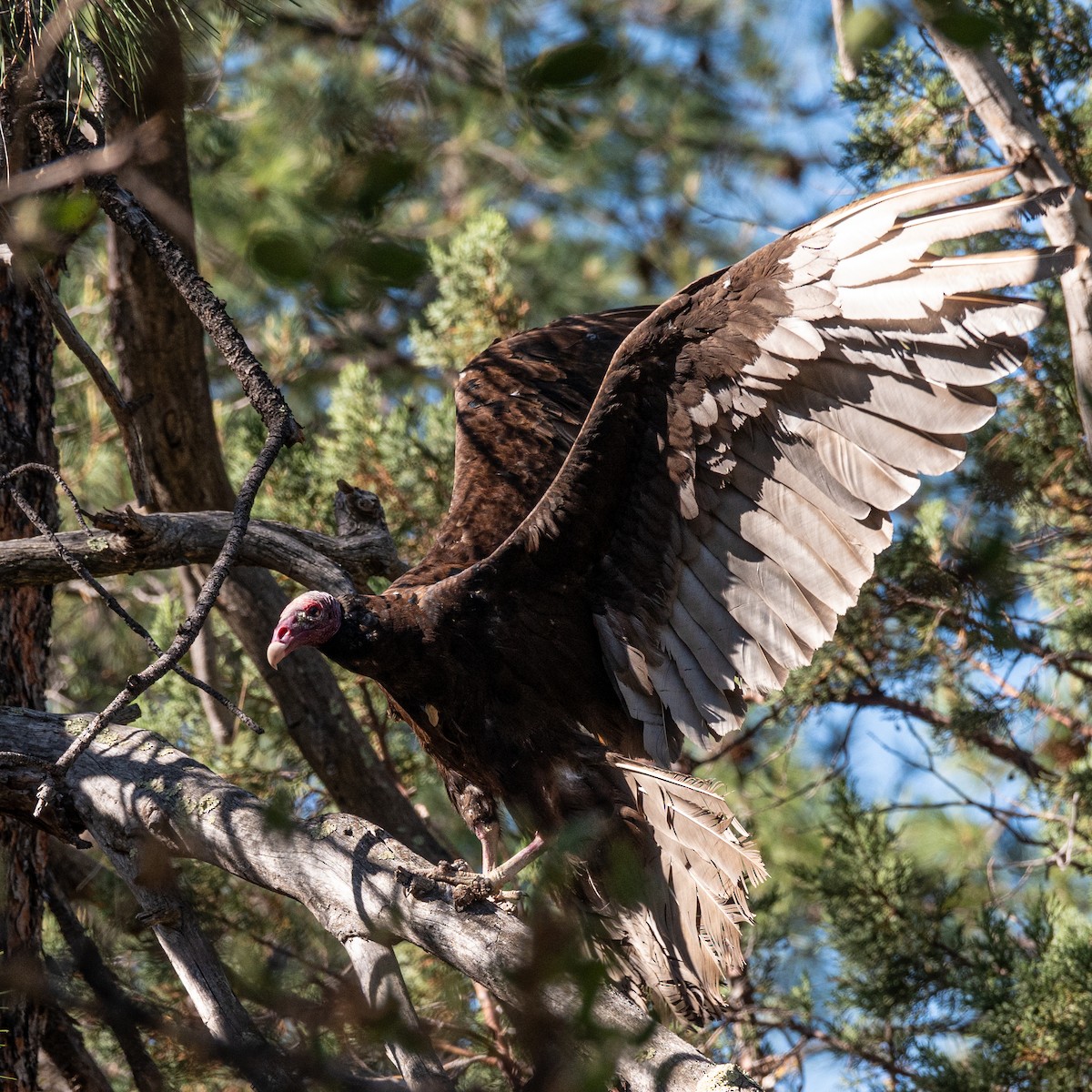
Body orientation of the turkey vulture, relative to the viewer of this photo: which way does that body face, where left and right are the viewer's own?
facing to the left of the viewer

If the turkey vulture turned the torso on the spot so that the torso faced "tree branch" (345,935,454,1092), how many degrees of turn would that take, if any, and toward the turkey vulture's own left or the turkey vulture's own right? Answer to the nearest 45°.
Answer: approximately 45° to the turkey vulture's own left
